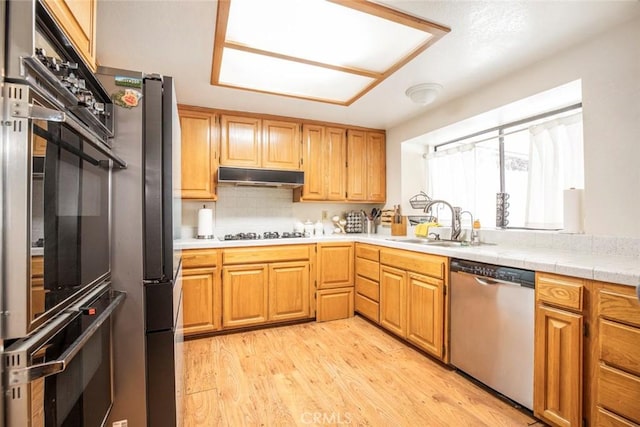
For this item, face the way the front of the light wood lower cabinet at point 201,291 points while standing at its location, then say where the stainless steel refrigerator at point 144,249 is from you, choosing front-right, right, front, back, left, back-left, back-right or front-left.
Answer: front

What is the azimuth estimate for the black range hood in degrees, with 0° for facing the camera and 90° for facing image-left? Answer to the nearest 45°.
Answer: approximately 0°

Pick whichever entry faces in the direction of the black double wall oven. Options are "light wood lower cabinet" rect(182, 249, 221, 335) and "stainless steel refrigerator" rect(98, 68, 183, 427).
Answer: the light wood lower cabinet

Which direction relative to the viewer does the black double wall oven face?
to the viewer's right

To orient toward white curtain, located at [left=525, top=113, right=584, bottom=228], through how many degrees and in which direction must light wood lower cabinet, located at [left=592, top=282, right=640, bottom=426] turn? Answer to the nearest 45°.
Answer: approximately 135° to its right

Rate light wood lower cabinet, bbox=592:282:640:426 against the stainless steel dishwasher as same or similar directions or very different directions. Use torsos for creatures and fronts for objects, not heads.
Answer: same or similar directions

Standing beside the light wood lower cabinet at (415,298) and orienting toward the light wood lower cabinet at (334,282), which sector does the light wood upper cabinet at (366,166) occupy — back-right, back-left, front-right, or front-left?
front-right

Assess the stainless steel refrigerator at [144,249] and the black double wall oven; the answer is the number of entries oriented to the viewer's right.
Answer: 2

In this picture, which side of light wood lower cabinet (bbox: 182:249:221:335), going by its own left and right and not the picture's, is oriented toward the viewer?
front

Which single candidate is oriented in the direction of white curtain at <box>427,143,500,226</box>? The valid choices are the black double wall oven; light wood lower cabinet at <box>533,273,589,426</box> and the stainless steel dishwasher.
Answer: the black double wall oven

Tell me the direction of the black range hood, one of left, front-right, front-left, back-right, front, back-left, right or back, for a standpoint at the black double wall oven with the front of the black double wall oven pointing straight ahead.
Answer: front-left

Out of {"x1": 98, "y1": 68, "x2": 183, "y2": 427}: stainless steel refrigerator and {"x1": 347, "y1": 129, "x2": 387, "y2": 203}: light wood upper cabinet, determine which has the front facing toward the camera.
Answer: the light wood upper cabinet

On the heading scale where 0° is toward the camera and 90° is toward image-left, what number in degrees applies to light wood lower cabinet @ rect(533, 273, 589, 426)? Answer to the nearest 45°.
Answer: approximately 45°

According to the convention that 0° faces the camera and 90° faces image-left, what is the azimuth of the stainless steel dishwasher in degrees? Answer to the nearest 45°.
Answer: approximately 45°

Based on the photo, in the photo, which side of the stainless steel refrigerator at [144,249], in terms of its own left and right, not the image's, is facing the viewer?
right
